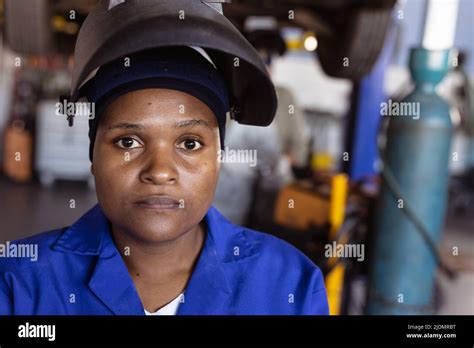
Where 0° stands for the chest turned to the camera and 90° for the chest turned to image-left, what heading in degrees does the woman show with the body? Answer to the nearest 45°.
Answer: approximately 0°

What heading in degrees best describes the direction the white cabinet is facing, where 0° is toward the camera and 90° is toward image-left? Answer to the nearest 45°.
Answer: approximately 0°

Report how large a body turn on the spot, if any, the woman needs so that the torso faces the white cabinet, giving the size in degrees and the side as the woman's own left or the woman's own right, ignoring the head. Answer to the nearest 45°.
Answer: approximately 180°

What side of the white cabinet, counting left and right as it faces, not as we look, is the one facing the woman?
front

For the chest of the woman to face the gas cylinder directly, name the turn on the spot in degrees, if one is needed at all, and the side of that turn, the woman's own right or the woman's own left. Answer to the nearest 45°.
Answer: approximately 135° to the woman's own left

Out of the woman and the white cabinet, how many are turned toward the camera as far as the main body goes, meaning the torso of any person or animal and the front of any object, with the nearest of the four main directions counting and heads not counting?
2
